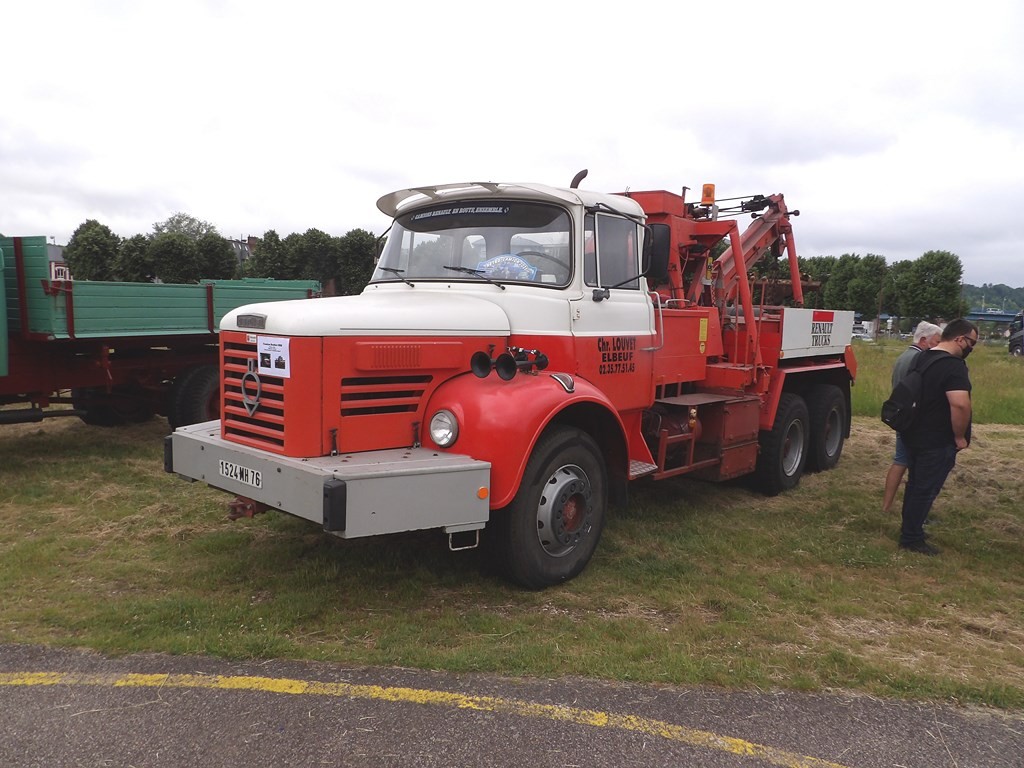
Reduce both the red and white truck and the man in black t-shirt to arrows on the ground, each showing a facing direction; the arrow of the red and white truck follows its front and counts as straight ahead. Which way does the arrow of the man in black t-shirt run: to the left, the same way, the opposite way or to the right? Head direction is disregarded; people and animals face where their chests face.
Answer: to the left

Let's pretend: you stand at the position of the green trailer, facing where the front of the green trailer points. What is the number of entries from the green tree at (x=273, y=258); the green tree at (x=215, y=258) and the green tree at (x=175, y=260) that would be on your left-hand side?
0

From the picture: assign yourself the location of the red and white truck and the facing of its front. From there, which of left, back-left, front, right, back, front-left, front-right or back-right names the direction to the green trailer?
right

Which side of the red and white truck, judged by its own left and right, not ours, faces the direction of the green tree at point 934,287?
back

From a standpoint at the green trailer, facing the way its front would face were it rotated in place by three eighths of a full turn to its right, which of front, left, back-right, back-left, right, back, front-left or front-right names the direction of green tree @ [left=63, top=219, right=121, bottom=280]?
front

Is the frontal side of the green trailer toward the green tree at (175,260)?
no

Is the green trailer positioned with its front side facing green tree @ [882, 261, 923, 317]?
no

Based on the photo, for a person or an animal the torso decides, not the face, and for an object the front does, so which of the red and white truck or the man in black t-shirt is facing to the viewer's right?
the man in black t-shirt

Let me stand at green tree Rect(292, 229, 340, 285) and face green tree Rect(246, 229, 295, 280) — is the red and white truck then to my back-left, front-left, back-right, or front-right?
back-left

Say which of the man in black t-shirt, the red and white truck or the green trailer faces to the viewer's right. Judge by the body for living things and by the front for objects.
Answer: the man in black t-shirt

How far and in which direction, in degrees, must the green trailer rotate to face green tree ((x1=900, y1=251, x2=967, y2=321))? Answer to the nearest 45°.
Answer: approximately 180°

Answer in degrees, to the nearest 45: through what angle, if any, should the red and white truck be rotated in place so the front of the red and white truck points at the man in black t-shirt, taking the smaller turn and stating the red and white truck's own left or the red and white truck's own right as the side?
approximately 135° to the red and white truck's own left

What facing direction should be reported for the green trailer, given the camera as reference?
facing the viewer and to the left of the viewer

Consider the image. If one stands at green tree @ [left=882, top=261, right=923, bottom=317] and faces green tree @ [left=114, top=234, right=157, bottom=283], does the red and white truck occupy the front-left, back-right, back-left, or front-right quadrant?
front-left

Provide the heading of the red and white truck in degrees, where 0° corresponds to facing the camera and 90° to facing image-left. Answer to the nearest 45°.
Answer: approximately 45°

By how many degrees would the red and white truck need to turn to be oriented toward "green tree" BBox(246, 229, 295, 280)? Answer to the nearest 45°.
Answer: approximately 135° to its right
